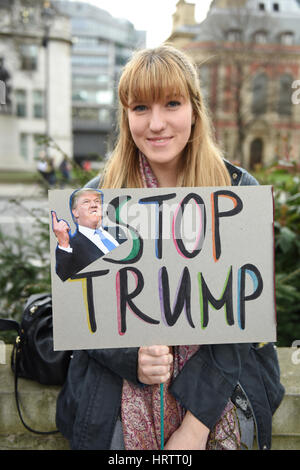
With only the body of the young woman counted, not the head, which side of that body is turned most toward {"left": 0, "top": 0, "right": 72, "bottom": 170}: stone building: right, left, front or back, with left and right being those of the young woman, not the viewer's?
back

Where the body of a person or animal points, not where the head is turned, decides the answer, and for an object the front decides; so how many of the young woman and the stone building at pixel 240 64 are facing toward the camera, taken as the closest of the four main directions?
2

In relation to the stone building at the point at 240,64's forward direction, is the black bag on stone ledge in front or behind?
in front

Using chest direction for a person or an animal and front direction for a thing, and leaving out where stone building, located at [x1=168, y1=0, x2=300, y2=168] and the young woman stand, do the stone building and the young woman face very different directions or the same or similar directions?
same or similar directions

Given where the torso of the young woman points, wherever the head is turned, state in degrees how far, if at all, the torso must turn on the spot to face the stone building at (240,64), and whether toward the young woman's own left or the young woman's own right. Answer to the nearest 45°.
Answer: approximately 180°

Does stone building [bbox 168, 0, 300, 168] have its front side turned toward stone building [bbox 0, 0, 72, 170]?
no

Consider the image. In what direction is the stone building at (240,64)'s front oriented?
toward the camera

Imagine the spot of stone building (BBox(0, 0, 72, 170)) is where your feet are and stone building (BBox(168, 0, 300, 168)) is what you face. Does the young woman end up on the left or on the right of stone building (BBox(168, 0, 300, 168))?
right

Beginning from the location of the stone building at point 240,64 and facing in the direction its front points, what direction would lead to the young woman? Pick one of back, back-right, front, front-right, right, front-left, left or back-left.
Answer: front

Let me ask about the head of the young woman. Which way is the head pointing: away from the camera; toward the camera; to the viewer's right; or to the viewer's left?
toward the camera

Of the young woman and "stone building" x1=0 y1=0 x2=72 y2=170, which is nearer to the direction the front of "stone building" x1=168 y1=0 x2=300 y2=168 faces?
the young woman

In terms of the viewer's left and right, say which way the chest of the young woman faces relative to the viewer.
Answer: facing the viewer
